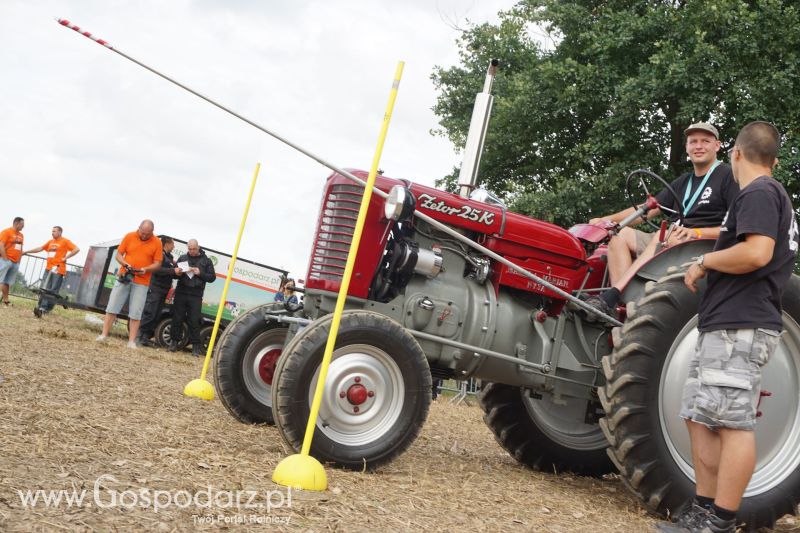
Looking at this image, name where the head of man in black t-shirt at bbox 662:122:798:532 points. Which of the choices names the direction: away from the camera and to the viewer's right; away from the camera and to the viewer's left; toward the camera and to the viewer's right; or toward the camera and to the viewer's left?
away from the camera and to the viewer's left

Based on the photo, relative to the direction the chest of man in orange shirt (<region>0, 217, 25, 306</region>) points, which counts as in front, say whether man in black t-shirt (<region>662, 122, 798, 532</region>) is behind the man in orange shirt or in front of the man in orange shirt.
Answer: in front

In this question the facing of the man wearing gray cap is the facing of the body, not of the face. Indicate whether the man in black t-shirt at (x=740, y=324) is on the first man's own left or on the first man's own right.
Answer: on the first man's own left

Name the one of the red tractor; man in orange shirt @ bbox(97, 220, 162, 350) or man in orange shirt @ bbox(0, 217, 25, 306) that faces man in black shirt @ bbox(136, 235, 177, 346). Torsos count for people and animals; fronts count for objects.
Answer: man in orange shirt @ bbox(0, 217, 25, 306)

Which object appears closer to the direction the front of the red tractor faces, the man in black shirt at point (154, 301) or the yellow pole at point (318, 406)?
the yellow pole

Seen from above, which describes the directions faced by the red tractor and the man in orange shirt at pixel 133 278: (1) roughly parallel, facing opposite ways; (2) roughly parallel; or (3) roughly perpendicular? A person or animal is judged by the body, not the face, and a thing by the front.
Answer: roughly perpendicular

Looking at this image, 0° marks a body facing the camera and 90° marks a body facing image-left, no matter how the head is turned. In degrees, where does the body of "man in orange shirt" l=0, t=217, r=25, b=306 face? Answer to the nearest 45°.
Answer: approximately 315°

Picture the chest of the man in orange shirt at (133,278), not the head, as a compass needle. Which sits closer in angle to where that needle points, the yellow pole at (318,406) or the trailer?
the yellow pole

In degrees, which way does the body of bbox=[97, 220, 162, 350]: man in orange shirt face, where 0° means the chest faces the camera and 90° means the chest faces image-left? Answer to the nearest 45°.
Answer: approximately 0°

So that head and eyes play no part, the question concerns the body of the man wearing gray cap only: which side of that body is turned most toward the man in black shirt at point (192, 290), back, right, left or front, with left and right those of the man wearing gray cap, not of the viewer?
right
